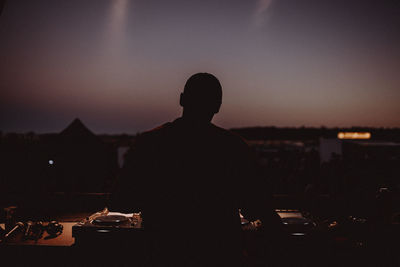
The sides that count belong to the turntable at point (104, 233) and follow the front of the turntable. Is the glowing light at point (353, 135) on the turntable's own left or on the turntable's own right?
on the turntable's own left

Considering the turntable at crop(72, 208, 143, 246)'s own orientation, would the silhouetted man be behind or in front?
in front

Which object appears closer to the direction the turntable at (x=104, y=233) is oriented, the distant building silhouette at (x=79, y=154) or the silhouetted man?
the silhouetted man

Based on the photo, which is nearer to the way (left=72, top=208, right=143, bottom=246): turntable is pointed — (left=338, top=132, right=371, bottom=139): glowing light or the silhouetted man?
the silhouetted man

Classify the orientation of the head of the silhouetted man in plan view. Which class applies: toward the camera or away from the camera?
away from the camera

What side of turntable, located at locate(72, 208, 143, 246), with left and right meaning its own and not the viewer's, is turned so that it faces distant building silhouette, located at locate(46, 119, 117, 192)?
back

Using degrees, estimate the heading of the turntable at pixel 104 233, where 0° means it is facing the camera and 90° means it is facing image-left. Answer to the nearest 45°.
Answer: approximately 0°

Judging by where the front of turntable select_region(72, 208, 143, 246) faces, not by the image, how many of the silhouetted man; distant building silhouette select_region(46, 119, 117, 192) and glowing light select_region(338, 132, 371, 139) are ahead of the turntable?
1
